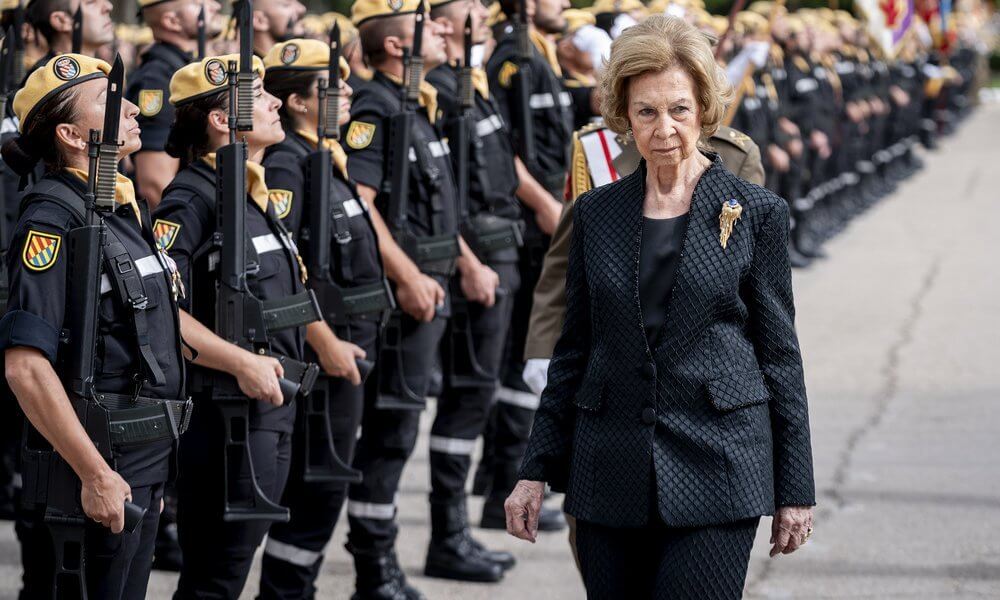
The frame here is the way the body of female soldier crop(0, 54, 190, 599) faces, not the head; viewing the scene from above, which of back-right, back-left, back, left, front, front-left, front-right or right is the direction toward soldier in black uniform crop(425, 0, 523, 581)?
front-left

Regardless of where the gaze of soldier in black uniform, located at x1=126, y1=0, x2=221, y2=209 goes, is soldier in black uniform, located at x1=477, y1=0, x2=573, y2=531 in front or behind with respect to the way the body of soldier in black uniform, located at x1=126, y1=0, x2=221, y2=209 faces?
in front

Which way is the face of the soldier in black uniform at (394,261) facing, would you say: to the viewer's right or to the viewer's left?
to the viewer's right

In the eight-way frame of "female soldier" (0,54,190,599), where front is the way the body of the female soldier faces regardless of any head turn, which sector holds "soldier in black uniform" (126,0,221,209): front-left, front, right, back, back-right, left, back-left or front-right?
left

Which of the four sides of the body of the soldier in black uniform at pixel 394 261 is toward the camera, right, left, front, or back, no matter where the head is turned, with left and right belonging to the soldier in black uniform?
right

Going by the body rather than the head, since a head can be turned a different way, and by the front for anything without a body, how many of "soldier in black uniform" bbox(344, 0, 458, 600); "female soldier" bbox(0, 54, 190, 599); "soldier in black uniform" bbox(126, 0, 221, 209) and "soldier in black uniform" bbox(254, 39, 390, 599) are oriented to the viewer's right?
4

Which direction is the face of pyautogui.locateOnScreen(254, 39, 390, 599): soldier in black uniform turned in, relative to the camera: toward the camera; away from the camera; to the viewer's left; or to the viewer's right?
to the viewer's right

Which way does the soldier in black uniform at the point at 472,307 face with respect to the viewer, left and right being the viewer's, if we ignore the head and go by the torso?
facing to the right of the viewer

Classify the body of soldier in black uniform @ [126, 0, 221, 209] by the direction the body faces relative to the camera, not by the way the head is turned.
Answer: to the viewer's right

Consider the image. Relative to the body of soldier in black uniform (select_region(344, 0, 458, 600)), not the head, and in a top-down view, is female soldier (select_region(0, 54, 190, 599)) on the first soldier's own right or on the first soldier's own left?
on the first soldier's own right

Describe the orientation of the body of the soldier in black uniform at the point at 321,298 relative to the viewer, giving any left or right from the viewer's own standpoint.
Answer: facing to the right of the viewer

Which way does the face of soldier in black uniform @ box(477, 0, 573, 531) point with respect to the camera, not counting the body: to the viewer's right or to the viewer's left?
to the viewer's right

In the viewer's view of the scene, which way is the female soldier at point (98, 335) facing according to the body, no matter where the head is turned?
to the viewer's right
